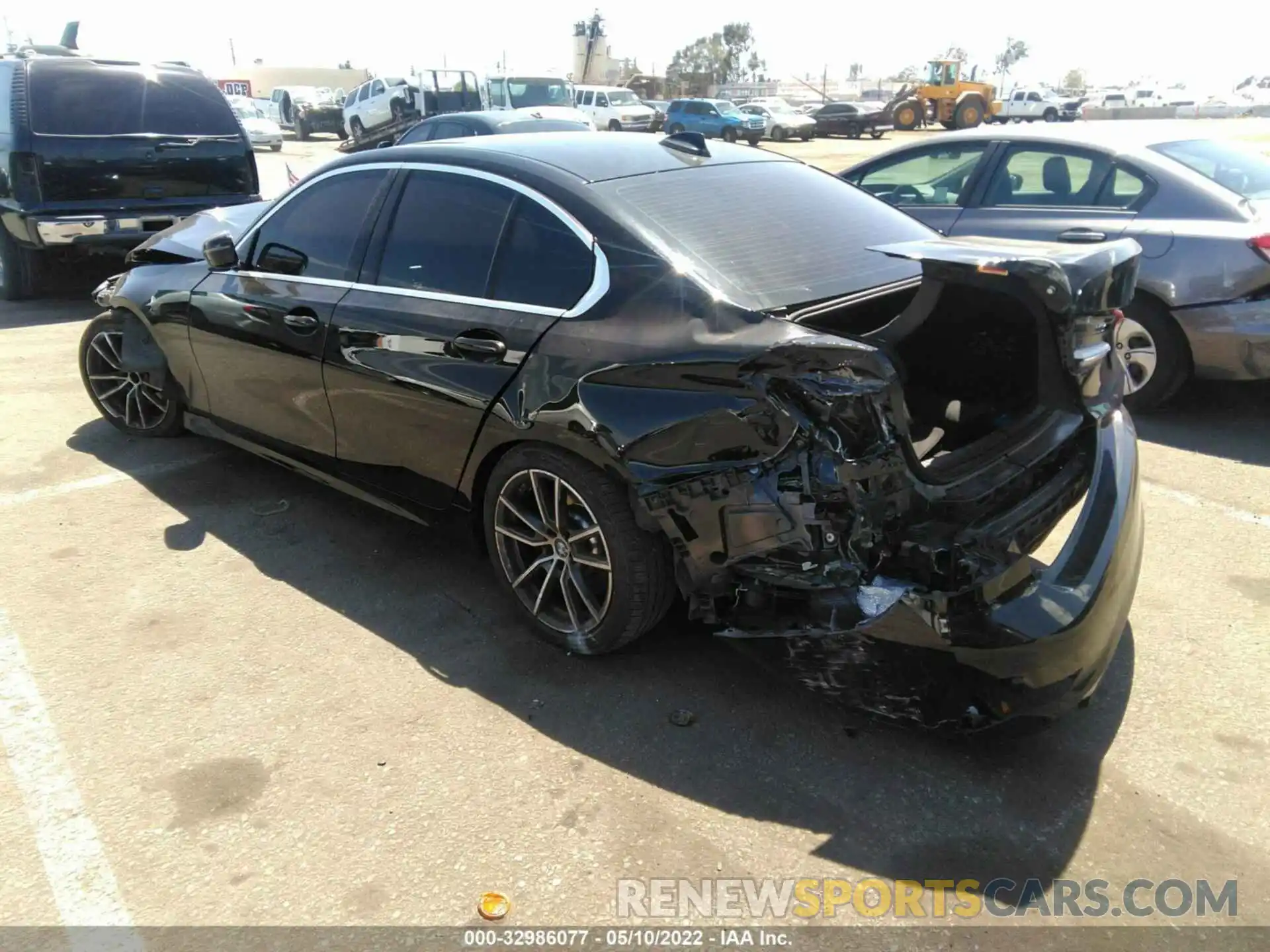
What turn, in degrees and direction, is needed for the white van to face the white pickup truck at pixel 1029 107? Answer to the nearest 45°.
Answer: approximately 90° to its left

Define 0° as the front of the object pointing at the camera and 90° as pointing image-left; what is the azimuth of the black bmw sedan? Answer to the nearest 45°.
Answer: approximately 135°

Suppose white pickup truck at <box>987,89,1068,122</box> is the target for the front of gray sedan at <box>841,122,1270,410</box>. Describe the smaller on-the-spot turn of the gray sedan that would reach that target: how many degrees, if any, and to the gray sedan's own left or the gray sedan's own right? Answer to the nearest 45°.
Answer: approximately 45° to the gray sedan's own right

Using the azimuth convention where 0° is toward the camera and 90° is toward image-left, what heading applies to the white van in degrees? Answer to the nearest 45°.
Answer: approximately 315°

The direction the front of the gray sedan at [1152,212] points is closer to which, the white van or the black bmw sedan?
the white van

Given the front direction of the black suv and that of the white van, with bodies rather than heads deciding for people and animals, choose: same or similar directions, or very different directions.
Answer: very different directions

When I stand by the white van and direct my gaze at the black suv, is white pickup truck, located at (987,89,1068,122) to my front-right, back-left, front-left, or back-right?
back-left

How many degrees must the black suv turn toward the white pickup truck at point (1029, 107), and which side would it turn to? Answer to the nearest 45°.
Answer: approximately 90° to its right

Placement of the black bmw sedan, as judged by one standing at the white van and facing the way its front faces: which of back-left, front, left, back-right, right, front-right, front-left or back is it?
front-right

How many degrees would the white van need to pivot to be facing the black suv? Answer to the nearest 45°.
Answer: approximately 45° to its right

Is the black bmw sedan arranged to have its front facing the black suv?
yes

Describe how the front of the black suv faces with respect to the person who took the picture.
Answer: facing away from the viewer and to the left of the viewer

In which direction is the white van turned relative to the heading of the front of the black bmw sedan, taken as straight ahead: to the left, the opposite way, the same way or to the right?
the opposite way
